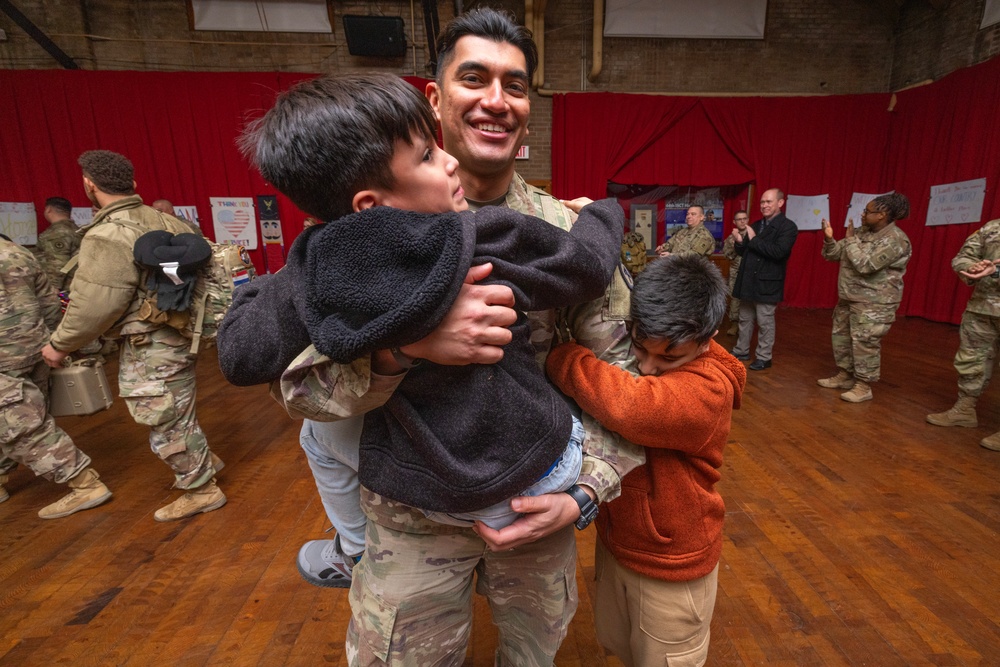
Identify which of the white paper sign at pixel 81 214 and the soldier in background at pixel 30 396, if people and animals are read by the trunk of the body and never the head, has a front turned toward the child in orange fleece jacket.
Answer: the white paper sign

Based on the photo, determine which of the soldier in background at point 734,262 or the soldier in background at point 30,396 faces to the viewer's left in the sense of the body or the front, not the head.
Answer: the soldier in background at point 30,396

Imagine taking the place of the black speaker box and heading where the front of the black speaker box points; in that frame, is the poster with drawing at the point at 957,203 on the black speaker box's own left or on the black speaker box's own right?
on the black speaker box's own left

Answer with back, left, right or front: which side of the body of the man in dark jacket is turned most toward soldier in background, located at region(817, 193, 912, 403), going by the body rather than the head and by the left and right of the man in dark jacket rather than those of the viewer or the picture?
left

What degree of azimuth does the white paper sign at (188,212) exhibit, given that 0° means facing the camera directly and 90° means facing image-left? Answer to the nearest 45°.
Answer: approximately 0°

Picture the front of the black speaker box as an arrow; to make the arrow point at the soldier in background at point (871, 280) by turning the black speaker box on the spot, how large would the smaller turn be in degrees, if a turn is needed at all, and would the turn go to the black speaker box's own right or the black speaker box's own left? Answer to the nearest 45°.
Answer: approximately 45° to the black speaker box's own left

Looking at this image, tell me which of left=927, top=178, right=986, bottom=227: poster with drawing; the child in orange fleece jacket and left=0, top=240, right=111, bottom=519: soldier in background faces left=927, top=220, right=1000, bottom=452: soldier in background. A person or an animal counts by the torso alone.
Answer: the poster with drawing

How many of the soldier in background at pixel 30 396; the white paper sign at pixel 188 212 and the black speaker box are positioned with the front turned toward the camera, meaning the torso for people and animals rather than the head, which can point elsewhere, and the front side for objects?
2

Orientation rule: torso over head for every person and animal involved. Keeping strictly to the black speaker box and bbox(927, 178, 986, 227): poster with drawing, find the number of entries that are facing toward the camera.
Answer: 2

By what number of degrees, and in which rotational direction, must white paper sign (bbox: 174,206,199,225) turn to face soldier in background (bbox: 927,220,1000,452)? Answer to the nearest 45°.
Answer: approximately 45° to its left

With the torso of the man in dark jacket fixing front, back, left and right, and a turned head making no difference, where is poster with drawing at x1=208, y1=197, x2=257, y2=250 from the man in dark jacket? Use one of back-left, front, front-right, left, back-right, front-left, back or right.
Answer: front-right

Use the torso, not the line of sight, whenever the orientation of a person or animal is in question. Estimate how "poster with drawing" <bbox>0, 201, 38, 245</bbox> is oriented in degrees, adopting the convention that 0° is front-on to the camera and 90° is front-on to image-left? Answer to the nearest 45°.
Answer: approximately 0°

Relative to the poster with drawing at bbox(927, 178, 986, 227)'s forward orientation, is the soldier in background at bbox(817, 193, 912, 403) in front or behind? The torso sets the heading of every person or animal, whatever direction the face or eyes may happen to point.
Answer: in front

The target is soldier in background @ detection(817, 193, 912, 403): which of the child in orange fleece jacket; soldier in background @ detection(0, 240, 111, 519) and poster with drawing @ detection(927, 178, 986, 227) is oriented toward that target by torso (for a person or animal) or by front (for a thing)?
the poster with drawing

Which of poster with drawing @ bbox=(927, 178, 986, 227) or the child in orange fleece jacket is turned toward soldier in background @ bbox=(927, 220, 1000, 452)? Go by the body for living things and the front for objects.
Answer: the poster with drawing

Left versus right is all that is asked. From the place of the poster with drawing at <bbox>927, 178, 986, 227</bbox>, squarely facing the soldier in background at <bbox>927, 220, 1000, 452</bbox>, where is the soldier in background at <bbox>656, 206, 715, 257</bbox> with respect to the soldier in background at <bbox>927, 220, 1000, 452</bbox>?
right

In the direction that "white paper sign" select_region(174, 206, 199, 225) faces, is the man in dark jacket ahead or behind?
ahead

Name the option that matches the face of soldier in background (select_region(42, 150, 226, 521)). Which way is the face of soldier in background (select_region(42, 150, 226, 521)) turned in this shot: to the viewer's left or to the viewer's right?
to the viewer's left

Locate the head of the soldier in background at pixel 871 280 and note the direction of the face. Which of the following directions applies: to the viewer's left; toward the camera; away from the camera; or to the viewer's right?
to the viewer's left
